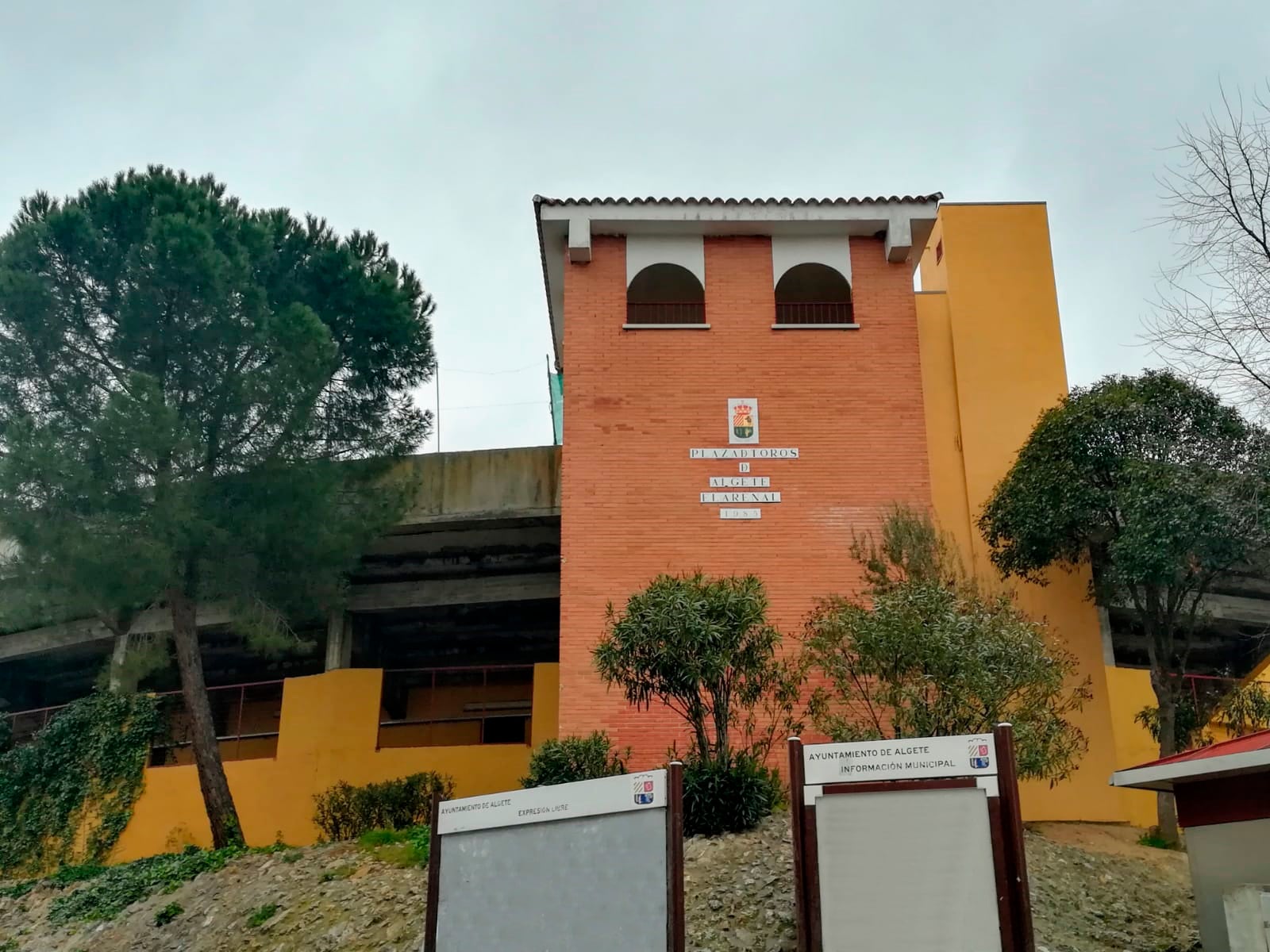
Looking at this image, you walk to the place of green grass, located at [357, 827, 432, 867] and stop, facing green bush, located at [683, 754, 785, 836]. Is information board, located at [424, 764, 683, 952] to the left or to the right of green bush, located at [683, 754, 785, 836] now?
right

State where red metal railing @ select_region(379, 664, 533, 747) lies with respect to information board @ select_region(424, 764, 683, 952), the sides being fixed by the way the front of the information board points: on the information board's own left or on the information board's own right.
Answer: on the information board's own right

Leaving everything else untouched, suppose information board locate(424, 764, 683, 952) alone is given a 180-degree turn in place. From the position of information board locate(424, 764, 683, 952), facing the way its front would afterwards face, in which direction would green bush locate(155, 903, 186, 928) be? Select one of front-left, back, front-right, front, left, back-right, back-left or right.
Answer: left

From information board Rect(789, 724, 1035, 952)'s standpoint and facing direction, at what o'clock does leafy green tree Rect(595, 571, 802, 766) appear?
The leafy green tree is roughly at 5 o'clock from the information board.

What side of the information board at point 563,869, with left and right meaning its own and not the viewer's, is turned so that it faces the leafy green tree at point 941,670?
back

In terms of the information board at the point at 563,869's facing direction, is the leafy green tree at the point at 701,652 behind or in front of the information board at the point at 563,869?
behind

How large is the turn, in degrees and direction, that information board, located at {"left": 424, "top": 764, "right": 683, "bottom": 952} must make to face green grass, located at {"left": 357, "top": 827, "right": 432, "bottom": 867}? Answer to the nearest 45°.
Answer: approximately 135° to its right

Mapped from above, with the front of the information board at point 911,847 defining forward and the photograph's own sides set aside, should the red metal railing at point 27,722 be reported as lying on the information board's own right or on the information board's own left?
on the information board's own right

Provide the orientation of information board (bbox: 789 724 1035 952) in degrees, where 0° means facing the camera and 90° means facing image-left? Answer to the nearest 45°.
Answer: approximately 0°

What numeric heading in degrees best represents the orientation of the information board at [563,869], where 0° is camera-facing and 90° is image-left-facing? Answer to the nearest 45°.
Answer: approximately 45°

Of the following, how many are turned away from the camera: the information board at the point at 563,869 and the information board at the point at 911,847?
0

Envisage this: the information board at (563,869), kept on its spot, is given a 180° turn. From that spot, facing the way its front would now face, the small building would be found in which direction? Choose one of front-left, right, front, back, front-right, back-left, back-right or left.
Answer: front-right
